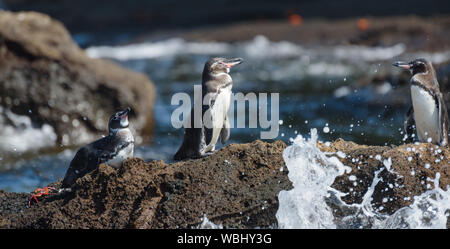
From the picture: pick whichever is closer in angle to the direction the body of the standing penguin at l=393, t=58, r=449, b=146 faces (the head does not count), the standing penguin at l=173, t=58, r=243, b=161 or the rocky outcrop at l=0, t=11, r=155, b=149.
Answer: the standing penguin

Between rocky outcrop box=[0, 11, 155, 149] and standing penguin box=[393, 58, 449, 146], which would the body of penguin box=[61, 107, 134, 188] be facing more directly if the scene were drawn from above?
the standing penguin

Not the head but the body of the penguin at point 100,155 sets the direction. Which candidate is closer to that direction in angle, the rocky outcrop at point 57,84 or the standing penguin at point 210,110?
the standing penguin

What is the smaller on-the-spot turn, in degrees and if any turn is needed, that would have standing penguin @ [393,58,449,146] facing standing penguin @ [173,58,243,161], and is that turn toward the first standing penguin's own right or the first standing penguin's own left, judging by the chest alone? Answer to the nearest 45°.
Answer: approximately 45° to the first standing penguin's own right

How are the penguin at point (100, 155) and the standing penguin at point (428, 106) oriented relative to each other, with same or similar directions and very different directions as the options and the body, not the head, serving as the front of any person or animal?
very different directions

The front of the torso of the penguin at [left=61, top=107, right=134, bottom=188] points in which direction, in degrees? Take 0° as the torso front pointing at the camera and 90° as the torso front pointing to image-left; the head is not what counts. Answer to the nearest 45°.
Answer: approximately 270°

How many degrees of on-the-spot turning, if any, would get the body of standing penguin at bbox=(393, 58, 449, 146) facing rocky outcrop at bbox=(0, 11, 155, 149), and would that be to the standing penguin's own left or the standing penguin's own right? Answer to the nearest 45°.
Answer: approximately 45° to the standing penguin's own right

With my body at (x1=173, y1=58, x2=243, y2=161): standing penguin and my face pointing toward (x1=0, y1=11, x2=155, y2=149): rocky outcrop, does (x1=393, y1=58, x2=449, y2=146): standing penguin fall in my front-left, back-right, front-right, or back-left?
back-right

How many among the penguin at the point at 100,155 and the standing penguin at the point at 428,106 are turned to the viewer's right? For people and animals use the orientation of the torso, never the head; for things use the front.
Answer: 1

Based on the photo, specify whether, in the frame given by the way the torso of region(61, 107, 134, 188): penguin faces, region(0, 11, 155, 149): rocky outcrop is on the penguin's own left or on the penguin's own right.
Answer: on the penguin's own left
